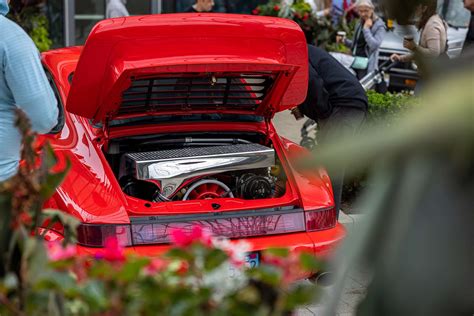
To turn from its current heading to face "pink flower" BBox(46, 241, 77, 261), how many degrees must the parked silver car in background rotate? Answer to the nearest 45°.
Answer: approximately 45° to its left

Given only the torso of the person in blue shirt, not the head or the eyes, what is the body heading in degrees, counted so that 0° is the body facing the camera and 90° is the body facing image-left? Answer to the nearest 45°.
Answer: approximately 180°

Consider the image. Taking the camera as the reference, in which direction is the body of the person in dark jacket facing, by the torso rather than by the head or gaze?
to the viewer's left

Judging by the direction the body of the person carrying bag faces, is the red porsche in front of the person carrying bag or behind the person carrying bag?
in front

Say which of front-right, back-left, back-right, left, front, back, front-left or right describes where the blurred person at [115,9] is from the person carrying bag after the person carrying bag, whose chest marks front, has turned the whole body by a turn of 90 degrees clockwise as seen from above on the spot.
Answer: front-left

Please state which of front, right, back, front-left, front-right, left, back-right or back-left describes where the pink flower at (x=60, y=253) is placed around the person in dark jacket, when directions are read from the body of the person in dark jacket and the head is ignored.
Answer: left

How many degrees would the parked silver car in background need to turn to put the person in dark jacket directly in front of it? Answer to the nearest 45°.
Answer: approximately 45° to its left

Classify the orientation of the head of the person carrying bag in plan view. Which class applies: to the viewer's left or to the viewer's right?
to the viewer's left

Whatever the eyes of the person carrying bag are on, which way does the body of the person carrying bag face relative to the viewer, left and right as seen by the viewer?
facing the viewer and to the left of the viewer

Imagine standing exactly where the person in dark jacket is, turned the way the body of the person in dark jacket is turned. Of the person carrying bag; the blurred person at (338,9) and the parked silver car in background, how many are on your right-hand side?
3

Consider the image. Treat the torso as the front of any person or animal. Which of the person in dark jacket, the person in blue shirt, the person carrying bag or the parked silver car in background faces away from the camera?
the person in blue shirt

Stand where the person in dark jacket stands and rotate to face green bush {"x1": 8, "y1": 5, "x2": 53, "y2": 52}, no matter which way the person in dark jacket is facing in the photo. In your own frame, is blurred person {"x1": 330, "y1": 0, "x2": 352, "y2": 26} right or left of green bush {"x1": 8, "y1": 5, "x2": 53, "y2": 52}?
right

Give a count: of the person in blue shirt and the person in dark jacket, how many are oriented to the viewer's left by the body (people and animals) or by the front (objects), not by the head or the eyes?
1
